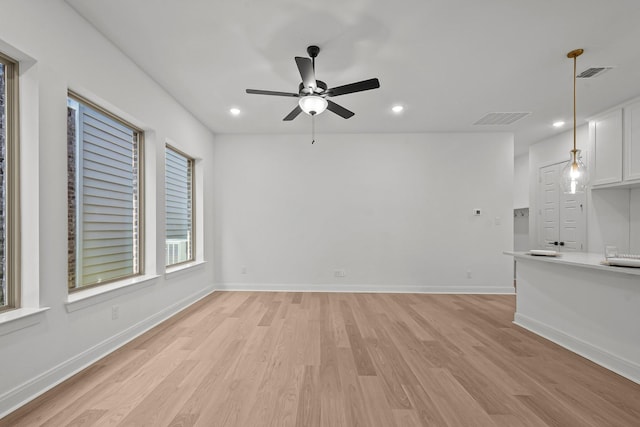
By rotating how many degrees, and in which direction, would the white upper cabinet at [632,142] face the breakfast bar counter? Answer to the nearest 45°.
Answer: approximately 45° to its left

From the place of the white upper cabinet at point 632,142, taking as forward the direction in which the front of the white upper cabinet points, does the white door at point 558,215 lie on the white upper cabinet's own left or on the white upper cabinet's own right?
on the white upper cabinet's own right

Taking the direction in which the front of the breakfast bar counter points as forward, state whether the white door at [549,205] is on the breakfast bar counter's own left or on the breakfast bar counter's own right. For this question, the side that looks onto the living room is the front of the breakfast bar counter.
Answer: on the breakfast bar counter's own right

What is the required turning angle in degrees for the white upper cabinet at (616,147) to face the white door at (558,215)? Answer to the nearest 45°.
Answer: approximately 90° to its right

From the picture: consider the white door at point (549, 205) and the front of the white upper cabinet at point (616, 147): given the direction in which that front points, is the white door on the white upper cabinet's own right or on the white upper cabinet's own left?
on the white upper cabinet's own right

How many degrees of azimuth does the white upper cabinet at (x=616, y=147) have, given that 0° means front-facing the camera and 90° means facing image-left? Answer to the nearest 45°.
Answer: approximately 45°

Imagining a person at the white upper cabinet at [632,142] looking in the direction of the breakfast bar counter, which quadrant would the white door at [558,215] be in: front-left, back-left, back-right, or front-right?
back-right

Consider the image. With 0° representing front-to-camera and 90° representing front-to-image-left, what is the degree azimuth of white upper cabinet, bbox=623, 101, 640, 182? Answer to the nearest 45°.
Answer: approximately 45°

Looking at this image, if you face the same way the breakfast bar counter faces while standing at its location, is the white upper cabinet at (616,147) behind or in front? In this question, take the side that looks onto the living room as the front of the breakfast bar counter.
behind
